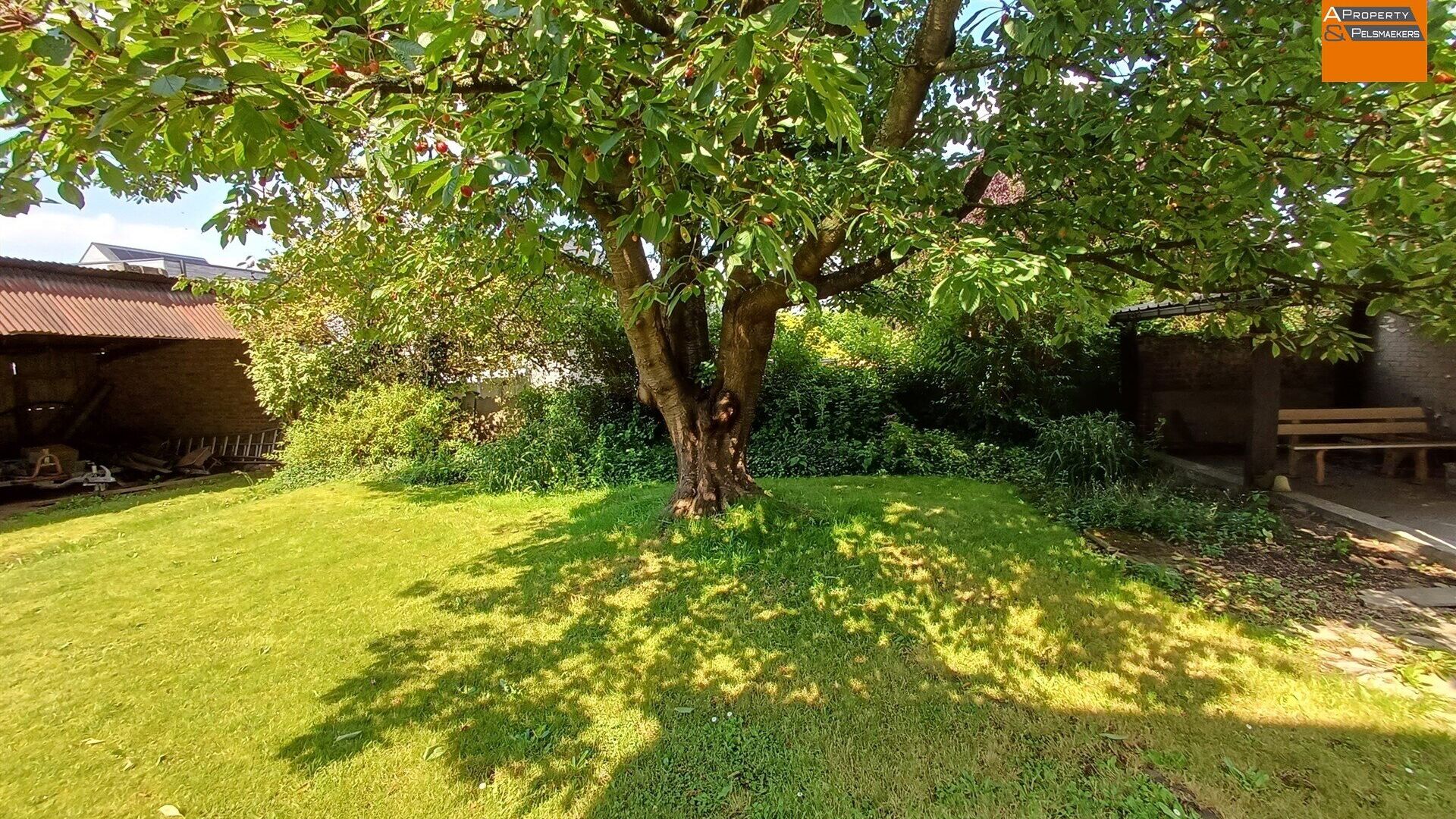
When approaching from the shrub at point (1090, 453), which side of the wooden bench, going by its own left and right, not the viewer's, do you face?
right

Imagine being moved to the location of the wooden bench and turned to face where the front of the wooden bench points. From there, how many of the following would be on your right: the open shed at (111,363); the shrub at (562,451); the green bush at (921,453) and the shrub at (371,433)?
4

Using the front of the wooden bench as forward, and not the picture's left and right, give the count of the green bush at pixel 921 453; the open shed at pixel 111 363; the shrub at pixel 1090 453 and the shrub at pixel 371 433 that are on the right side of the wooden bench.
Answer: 4

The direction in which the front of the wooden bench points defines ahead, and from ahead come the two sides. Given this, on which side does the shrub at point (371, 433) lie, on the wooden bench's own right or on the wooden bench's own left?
on the wooden bench's own right

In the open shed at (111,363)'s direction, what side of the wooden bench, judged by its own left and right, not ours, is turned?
right

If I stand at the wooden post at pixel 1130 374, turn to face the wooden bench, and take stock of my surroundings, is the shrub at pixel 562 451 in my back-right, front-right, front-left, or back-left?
back-right

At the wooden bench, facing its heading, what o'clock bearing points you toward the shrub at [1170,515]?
The shrub is roughly at 2 o'clock from the wooden bench.

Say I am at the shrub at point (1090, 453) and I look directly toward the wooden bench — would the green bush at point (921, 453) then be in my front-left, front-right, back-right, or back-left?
back-left

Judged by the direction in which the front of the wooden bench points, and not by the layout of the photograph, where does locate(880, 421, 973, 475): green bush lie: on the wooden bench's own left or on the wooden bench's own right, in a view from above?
on the wooden bench's own right

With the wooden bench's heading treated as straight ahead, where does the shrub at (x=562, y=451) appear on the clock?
The shrub is roughly at 3 o'clock from the wooden bench.

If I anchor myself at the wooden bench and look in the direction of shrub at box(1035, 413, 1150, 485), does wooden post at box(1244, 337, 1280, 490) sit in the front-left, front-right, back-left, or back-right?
front-left

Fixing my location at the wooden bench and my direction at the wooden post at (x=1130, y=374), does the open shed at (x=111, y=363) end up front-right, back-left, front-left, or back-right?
front-left

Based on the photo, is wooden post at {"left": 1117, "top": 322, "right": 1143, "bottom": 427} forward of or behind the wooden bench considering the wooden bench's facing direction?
behind

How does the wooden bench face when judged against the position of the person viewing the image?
facing the viewer and to the right of the viewer
